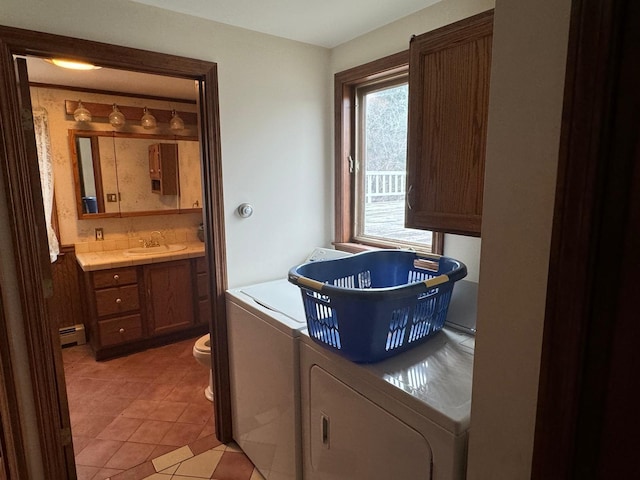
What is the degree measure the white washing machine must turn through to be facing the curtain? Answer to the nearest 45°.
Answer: approximately 90° to its right

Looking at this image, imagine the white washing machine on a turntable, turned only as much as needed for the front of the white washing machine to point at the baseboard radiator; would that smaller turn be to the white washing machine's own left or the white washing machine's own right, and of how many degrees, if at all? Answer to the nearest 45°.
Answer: approximately 90° to the white washing machine's own right

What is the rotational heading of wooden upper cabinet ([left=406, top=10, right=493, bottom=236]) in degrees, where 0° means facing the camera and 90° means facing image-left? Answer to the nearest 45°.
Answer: approximately 45°

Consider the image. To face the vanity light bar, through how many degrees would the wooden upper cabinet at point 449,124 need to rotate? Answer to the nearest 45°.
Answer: approximately 90° to its right

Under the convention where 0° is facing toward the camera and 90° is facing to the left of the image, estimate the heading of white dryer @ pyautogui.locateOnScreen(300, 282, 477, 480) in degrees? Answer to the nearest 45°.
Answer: approximately 45°
